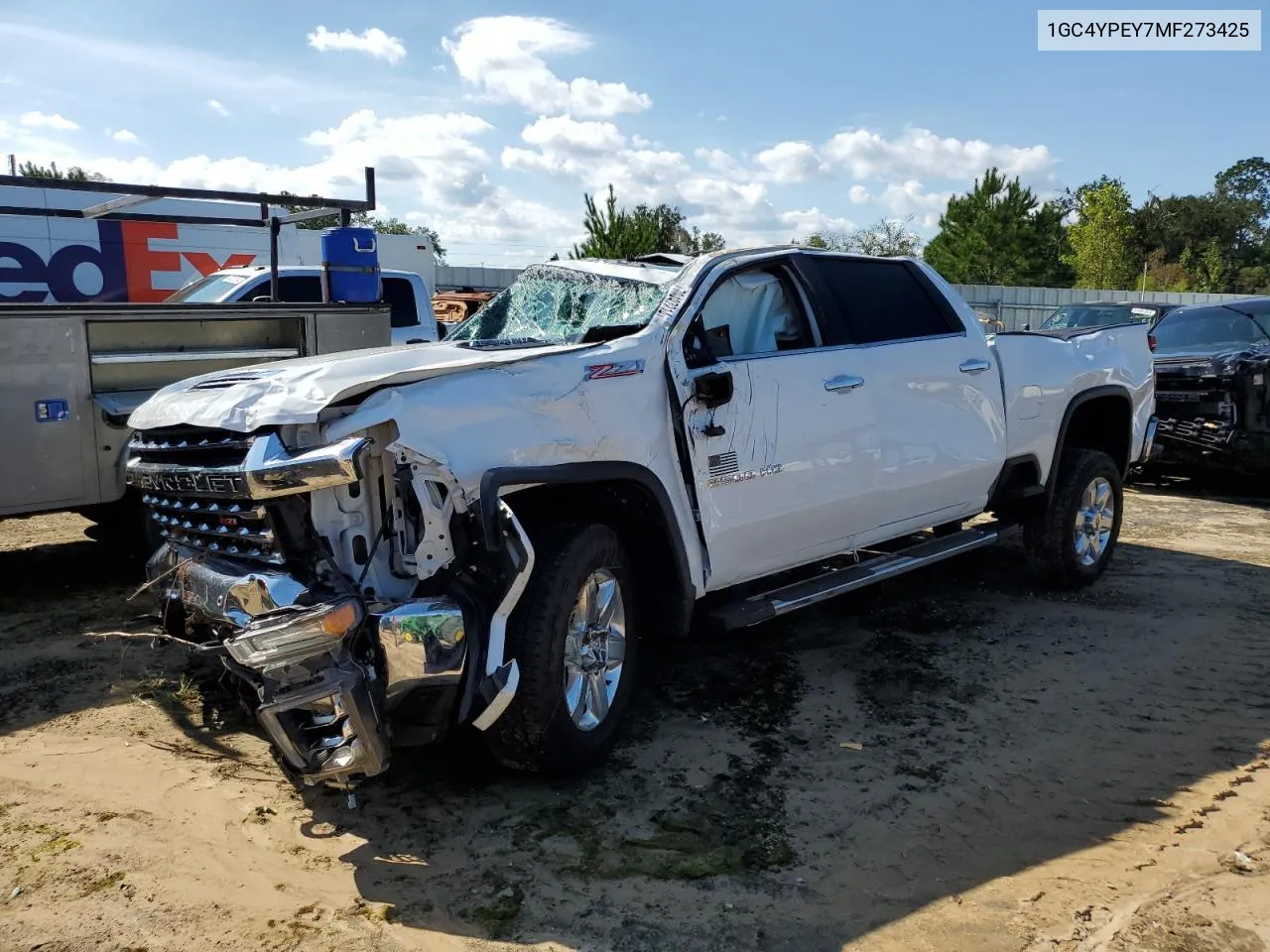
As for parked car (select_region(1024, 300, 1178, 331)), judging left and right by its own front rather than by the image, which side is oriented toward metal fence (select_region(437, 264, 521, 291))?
right

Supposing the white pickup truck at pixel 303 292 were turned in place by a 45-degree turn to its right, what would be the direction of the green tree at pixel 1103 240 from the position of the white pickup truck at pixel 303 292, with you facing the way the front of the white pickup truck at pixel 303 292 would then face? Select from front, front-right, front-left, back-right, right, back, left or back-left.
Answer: back-right

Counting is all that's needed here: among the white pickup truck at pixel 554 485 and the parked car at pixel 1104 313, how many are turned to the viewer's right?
0

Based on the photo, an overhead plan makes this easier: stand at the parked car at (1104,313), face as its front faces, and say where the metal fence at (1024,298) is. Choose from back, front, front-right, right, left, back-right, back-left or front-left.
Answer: back-right

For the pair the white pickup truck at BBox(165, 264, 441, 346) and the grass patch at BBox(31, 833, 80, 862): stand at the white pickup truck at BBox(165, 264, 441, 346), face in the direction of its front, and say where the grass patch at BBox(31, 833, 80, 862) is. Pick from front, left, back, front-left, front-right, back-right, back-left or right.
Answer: front-left

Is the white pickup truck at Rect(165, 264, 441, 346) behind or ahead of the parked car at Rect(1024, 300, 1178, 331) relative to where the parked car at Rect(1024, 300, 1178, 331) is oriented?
ahead

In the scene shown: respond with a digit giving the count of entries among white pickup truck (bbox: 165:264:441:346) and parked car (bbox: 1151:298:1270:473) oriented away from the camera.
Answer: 0

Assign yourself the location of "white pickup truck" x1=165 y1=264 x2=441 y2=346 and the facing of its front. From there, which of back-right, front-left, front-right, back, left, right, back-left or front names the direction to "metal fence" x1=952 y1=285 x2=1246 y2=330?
back

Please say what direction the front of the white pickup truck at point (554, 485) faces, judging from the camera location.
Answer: facing the viewer and to the left of the viewer

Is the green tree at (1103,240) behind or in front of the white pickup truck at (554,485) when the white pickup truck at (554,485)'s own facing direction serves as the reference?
behind
